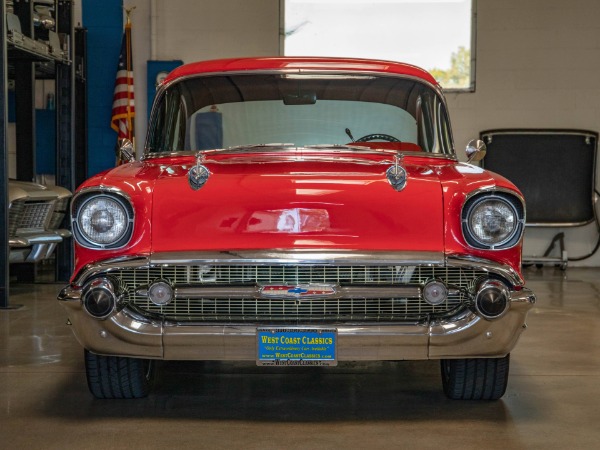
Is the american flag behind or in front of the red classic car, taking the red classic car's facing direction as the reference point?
behind

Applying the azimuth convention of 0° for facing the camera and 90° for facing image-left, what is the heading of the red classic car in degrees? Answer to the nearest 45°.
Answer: approximately 0°

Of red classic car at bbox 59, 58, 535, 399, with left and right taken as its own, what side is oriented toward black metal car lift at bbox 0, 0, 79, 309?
back
